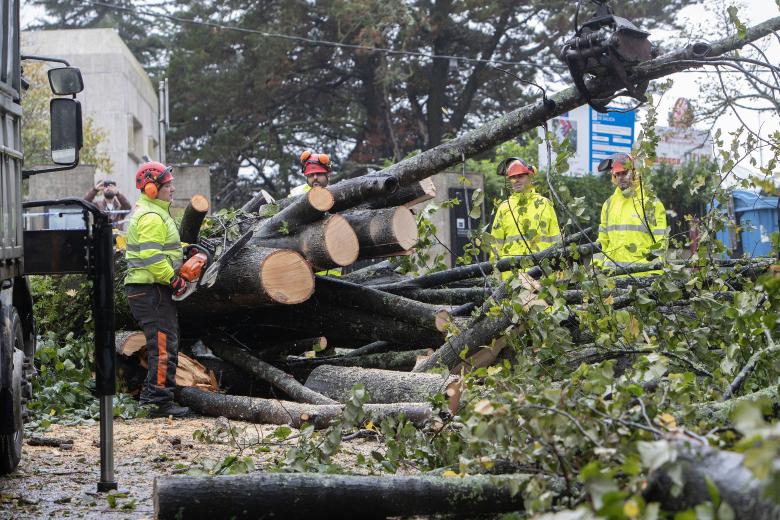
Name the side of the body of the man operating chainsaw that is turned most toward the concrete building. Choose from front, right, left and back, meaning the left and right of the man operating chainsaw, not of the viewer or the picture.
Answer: left

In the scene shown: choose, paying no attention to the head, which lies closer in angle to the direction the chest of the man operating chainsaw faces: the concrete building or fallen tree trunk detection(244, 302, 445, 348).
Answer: the fallen tree trunk

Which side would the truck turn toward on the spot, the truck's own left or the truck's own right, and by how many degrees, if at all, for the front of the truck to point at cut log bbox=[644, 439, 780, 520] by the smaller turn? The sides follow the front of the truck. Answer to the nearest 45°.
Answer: approximately 135° to the truck's own right

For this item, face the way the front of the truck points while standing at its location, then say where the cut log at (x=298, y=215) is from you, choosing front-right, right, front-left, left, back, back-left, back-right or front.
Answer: front-right

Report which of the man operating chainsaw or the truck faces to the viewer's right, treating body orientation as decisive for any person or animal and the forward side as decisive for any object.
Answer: the man operating chainsaw

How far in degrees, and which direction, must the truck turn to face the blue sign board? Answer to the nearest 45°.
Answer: approximately 45° to its right

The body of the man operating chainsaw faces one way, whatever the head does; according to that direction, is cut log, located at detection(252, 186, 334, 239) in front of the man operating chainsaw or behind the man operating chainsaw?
in front

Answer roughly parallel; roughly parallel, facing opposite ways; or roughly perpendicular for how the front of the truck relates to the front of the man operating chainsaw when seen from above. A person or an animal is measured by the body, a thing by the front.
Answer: roughly perpendicular

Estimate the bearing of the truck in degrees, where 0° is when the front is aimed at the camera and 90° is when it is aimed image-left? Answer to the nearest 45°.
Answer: approximately 180°

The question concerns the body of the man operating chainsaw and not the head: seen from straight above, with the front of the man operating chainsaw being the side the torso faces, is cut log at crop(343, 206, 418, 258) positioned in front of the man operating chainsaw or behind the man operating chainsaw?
in front

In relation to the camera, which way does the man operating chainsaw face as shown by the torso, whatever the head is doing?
to the viewer's right
